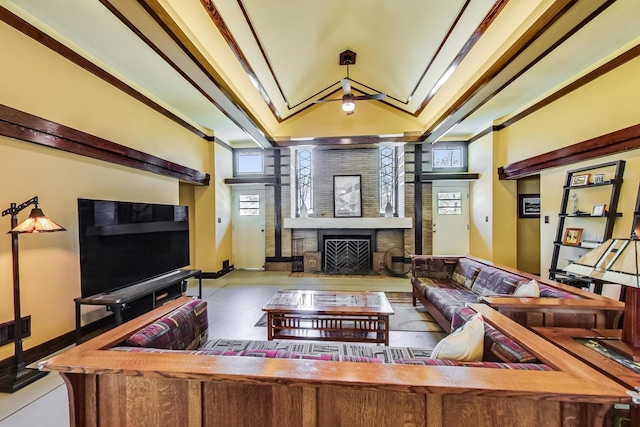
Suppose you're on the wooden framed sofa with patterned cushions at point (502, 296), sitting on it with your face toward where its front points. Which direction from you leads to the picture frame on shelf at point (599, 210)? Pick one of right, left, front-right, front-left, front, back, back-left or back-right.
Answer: back

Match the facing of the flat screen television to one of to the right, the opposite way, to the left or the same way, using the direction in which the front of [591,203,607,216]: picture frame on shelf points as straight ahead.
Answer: the opposite way

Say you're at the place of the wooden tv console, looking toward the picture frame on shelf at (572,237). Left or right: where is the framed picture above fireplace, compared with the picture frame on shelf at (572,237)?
left

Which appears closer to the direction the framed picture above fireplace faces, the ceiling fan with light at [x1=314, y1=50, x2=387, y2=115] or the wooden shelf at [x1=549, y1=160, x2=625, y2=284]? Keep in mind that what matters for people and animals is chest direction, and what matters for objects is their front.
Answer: the ceiling fan with light

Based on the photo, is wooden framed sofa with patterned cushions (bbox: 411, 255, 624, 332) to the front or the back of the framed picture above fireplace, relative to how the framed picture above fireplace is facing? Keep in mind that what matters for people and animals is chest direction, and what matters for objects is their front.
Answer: to the front

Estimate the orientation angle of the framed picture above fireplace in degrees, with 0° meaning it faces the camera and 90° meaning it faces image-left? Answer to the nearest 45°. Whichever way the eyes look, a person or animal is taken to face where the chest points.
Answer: approximately 0°

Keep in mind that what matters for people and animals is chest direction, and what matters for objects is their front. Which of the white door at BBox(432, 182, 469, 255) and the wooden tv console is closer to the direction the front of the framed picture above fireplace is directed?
the wooden tv console

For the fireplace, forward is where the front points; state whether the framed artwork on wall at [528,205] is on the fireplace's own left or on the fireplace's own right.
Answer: on the fireplace's own left

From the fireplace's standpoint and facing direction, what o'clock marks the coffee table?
The coffee table is roughly at 12 o'clock from the fireplace.

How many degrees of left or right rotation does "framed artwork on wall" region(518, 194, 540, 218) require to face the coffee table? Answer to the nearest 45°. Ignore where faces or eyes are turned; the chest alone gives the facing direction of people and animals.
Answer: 0° — it already faces it

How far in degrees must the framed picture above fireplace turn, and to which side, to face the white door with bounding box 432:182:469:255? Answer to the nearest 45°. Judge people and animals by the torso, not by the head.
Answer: approximately 90° to its left

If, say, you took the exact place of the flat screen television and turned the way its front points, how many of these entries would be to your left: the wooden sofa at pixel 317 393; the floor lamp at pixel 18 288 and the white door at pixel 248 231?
1
